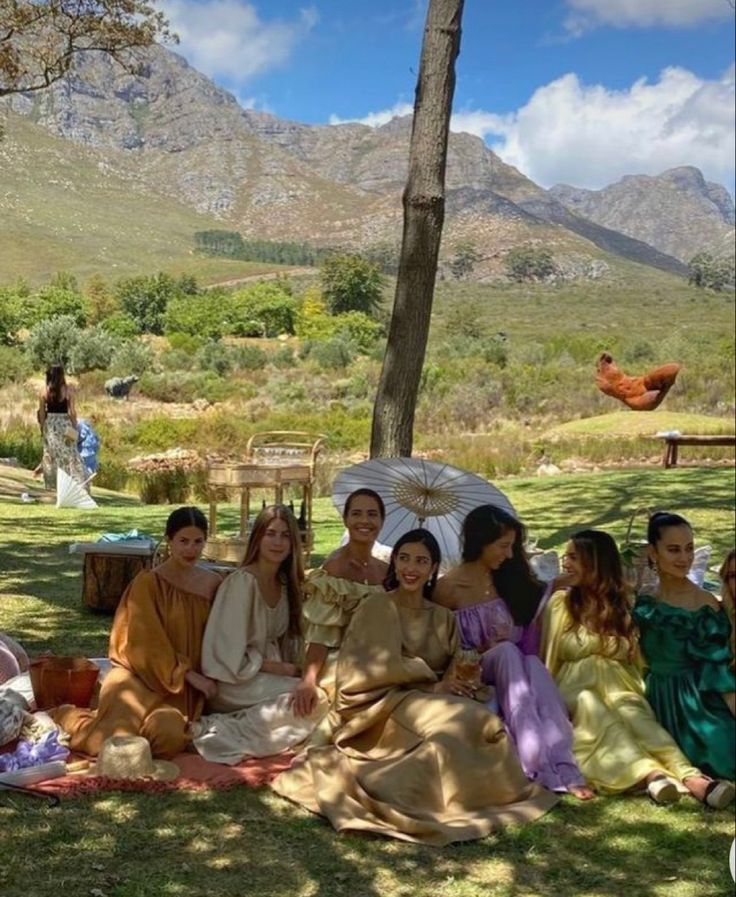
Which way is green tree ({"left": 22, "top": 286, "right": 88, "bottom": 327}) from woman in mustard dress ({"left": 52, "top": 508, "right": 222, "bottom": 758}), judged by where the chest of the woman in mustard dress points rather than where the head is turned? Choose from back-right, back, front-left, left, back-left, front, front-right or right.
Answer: back-left

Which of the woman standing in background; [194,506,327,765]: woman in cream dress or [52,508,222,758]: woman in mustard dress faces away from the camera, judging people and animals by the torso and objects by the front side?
the woman standing in background

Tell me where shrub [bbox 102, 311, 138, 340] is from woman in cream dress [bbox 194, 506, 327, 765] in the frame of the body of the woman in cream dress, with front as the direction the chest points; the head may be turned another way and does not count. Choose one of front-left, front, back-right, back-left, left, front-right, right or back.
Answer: back-left

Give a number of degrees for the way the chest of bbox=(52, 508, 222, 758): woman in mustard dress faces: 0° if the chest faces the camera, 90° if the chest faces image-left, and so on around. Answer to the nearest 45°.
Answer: approximately 315°

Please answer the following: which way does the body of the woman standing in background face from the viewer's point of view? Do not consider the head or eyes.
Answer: away from the camera

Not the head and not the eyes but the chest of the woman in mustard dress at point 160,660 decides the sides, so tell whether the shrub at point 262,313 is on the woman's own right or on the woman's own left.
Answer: on the woman's own left

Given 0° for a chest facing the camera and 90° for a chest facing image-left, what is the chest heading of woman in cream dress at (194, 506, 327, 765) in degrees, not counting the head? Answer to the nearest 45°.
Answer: approximately 315°

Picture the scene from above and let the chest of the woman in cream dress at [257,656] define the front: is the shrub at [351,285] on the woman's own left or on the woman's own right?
on the woman's own left

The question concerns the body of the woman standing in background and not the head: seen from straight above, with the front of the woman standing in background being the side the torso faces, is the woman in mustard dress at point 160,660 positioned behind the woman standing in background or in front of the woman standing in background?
behind

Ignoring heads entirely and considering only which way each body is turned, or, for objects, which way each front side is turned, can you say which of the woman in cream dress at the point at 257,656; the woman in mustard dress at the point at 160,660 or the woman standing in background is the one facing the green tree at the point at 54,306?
the woman standing in background

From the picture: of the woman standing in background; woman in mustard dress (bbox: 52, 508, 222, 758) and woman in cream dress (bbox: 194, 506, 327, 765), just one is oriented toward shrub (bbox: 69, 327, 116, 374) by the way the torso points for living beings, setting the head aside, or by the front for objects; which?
the woman standing in background

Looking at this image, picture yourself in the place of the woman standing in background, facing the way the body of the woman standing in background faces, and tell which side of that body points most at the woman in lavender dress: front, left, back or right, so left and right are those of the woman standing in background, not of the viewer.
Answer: back

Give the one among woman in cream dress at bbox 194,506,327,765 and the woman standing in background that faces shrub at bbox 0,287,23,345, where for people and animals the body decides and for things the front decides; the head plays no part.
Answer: the woman standing in background
